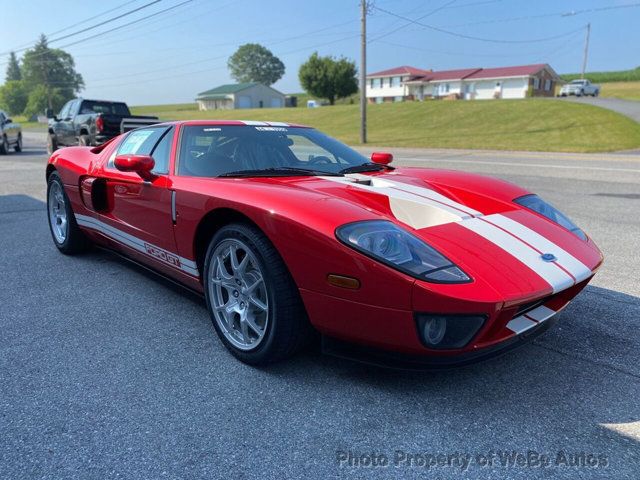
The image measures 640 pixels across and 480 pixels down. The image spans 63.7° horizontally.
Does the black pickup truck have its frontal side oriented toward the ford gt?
no

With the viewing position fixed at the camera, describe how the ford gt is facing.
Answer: facing the viewer and to the right of the viewer

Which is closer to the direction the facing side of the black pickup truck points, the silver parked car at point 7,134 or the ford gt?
the silver parked car

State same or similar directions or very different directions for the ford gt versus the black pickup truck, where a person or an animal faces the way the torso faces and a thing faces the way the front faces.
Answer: very different directions

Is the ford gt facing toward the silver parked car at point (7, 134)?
no

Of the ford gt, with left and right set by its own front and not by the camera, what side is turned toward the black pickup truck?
back

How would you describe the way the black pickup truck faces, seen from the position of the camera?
facing away from the viewer and to the left of the viewer

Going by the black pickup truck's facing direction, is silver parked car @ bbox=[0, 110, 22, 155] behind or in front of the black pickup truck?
in front
